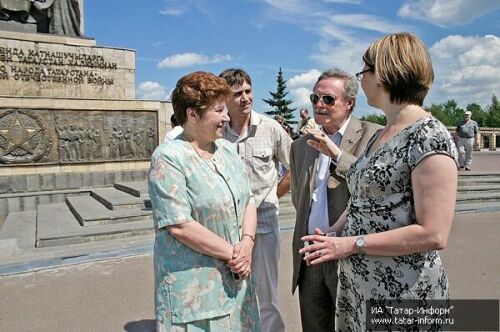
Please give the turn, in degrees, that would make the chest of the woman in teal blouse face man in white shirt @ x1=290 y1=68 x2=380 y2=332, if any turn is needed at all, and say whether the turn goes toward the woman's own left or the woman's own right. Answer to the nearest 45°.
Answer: approximately 90° to the woman's own left

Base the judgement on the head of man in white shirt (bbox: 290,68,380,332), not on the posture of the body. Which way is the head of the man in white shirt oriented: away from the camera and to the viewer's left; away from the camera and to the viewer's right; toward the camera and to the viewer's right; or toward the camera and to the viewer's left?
toward the camera and to the viewer's left

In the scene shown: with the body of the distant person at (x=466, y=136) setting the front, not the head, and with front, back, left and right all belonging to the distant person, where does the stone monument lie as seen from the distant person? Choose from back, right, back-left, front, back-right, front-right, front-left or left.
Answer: front-right

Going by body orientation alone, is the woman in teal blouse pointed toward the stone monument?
no

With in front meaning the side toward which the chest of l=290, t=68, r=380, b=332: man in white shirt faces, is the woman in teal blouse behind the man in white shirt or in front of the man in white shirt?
in front

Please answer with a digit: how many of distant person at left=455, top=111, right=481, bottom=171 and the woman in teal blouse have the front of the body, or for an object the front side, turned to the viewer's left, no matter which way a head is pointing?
0

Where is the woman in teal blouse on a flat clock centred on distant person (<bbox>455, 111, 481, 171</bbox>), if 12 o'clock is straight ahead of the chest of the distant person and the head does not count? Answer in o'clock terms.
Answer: The woman in teal blouse is roughly at 12 o'clock from the distant person.

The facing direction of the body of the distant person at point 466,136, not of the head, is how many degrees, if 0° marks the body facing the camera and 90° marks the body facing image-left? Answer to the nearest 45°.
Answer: approximately 0°

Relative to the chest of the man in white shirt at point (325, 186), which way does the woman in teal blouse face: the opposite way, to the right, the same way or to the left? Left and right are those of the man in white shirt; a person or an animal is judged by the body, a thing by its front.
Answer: to the left

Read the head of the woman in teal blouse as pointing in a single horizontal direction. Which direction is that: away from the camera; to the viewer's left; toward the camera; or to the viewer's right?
to the viewer's right

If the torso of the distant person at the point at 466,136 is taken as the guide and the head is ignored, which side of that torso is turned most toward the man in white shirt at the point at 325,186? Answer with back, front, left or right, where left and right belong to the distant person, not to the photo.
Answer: front

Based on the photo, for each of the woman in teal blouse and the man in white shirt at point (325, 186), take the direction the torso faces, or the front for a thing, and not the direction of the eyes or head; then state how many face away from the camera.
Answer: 0

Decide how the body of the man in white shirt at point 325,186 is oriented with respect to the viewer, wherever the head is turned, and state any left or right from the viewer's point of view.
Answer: facing the viewer and to the left of the viewer

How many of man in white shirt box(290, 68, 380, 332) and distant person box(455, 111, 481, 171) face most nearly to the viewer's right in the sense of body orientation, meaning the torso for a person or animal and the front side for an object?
0

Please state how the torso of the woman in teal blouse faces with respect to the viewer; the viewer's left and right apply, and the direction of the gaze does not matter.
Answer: facing the viewer and to the right of the viewer
